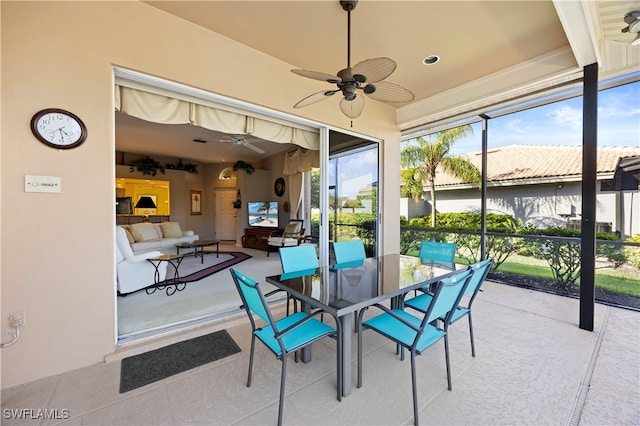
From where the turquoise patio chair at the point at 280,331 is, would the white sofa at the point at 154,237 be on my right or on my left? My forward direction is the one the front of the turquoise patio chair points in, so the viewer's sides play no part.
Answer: on my left

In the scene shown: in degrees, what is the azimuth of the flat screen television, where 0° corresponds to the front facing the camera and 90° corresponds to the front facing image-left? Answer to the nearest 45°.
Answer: approximately 0°

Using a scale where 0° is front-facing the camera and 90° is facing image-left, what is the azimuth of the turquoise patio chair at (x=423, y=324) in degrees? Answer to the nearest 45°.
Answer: approximately 135°

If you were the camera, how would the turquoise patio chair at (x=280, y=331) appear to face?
facing away from the viewer and to the right of the viewer

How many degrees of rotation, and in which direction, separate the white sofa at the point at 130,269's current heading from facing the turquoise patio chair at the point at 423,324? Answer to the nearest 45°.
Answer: approximately 45° to its right

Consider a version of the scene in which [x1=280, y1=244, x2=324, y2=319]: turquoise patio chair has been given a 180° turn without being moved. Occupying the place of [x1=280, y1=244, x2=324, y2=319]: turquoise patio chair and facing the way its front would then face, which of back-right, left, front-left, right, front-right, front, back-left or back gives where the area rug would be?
front

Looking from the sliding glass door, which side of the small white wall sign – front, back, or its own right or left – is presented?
left

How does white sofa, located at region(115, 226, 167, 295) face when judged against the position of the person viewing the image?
facing to the right of the viewer

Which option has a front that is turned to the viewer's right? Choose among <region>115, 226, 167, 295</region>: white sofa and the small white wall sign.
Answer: the white sofa
